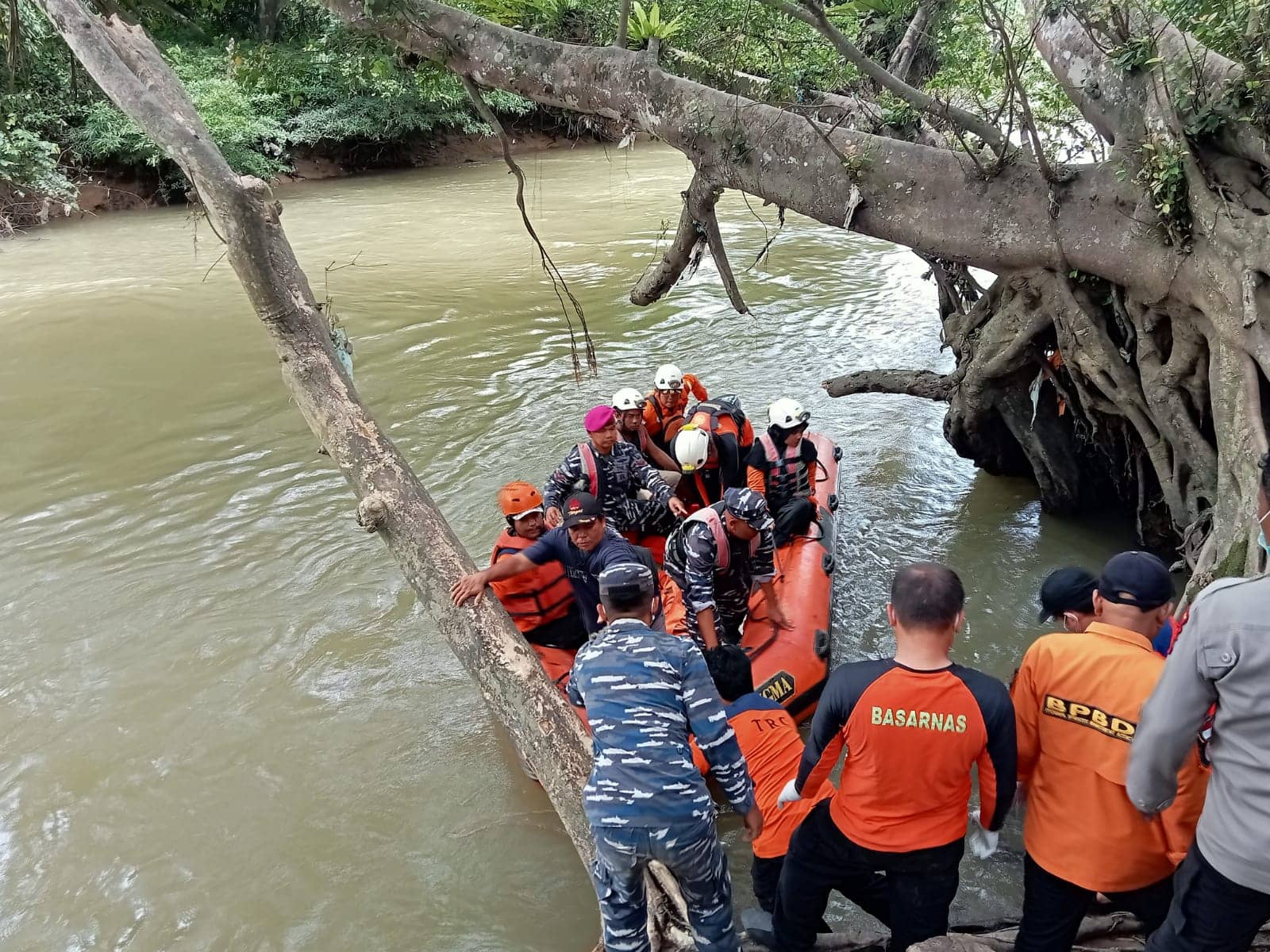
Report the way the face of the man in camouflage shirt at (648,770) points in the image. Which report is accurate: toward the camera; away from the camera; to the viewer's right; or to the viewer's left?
away from the camera

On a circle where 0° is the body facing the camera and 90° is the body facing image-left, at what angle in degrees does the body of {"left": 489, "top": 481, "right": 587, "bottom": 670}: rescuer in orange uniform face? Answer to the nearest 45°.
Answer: approximately 315°

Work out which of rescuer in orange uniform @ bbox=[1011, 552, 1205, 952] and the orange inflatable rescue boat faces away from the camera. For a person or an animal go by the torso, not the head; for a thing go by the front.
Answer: the rescuer in orange uniform

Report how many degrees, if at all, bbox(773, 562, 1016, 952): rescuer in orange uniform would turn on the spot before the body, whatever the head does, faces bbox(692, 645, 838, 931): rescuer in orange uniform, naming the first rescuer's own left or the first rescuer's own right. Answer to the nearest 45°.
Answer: approximately 45° to the first rescuer's own left

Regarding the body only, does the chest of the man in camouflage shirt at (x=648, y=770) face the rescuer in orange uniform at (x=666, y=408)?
yes

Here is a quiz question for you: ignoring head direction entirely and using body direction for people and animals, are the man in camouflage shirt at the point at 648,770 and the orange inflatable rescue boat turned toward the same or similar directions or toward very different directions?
very different directions

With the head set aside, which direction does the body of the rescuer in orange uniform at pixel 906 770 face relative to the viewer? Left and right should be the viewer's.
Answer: facing away from the viewer

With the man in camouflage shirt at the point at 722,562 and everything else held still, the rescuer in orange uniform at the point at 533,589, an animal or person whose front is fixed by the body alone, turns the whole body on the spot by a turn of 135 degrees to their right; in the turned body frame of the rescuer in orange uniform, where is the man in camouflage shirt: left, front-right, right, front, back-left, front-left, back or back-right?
back

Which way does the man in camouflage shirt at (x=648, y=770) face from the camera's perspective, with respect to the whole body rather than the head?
away from the camera

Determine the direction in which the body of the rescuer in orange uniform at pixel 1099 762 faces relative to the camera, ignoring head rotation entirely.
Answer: away from the camera

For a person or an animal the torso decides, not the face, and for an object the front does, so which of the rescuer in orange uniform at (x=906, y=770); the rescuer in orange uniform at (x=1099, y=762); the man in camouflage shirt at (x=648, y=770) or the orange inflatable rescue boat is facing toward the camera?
the orange inflatable rescue boat

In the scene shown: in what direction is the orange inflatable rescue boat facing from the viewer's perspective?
toward the camera

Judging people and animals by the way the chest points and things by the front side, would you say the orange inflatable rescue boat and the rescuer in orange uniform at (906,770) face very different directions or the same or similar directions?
very different directions

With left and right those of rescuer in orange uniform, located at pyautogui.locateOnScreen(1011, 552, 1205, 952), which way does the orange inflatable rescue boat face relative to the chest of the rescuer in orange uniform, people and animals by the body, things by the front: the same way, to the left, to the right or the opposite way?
the opposite way
